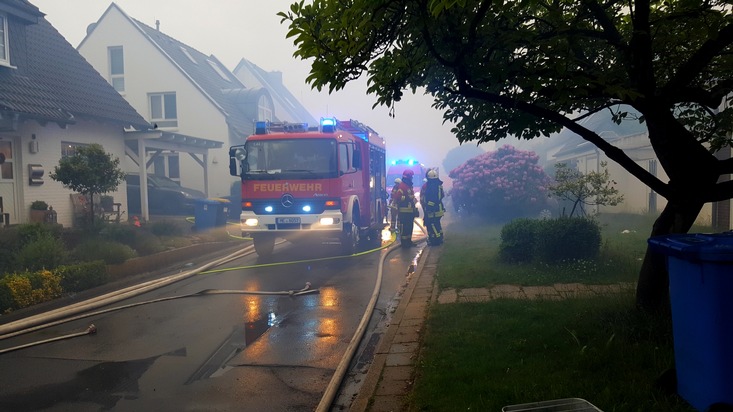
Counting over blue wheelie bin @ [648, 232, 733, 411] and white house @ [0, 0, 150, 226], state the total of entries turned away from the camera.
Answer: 0

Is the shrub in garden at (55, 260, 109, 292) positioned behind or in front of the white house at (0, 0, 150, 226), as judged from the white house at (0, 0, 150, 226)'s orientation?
in front

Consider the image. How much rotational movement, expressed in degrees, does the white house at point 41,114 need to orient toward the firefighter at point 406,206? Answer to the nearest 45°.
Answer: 0° — it already faces them

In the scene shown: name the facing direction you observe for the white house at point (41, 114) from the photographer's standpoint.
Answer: facing the viewer and to the right of the viewer

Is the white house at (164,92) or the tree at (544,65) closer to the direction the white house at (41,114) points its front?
the tree

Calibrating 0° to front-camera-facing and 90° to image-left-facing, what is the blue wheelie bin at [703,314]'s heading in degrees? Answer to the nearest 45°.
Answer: approximately 45°

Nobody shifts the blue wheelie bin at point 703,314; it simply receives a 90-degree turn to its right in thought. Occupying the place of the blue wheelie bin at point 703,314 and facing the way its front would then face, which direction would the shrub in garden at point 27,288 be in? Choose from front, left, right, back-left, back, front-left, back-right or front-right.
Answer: front-left

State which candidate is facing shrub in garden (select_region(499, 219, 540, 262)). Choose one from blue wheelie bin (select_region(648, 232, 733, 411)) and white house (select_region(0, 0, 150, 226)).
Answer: the white house

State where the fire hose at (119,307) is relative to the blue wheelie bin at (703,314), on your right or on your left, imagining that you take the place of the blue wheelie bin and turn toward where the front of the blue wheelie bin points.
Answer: on your right
